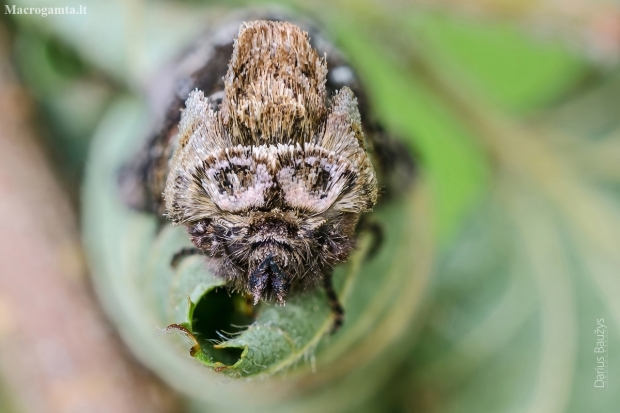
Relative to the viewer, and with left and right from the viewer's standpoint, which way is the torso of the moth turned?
facing the viewer
